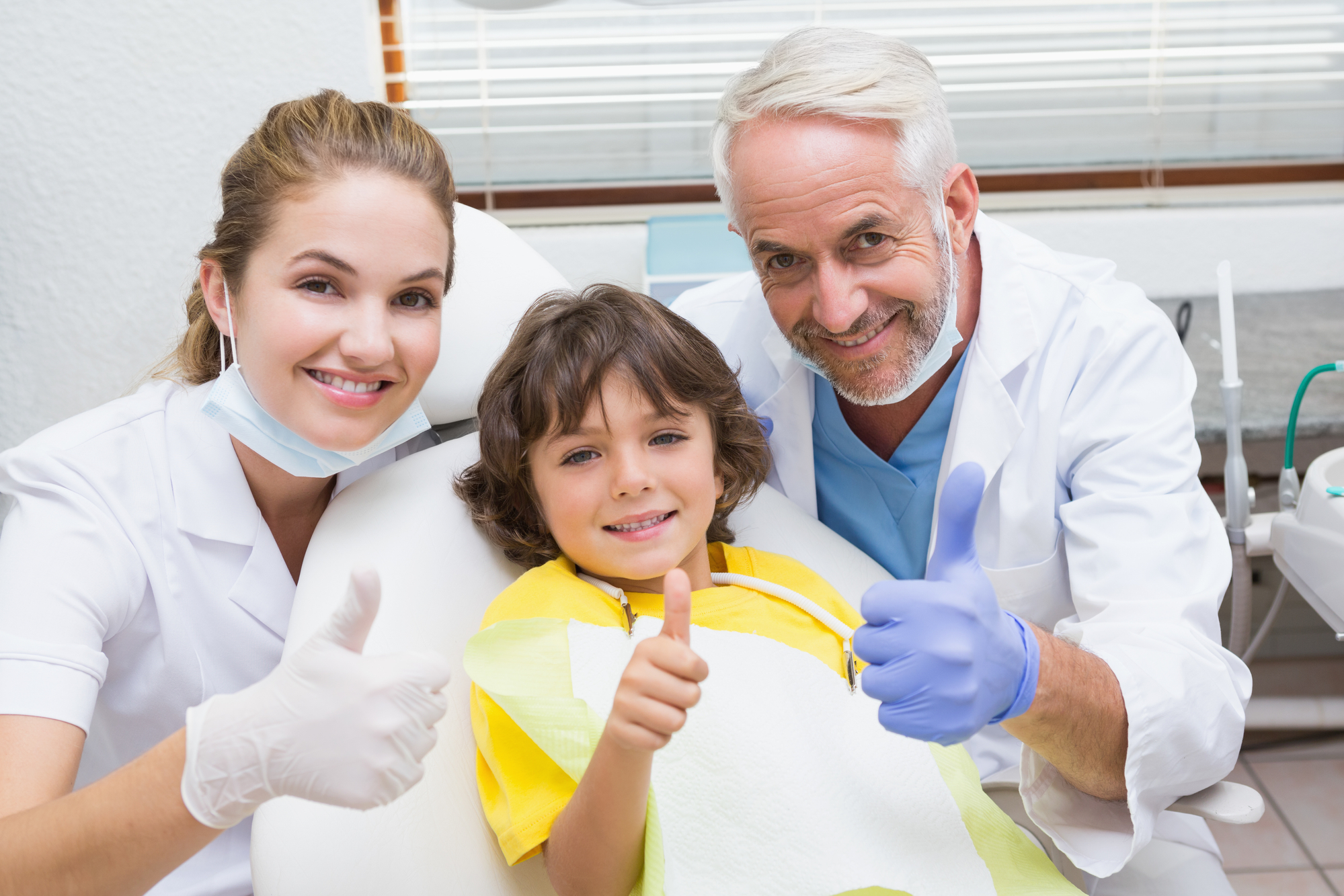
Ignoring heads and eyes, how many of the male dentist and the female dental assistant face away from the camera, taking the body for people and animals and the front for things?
0

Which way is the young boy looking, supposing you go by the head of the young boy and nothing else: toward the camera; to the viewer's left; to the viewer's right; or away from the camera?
toward the camera

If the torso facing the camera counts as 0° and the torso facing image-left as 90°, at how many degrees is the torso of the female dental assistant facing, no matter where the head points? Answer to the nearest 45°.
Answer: approximately 315°

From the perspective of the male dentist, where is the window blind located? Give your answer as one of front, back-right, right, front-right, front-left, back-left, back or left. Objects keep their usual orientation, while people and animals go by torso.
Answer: back-right

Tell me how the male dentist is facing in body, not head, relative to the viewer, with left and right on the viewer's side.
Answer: facing the viewer and to the left of the viewer
